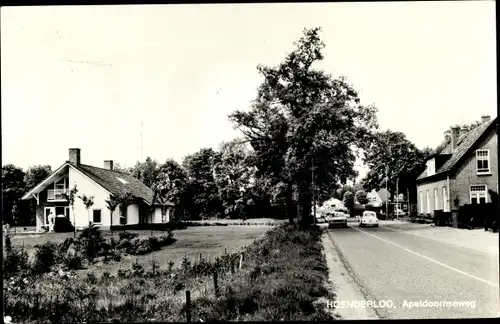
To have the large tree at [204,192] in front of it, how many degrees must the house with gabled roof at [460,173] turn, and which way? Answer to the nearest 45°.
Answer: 0° — it already faces it

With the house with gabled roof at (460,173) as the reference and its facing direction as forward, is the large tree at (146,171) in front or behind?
in front

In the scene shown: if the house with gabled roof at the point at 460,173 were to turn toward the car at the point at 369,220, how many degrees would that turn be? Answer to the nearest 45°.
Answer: approximately 90° to its right

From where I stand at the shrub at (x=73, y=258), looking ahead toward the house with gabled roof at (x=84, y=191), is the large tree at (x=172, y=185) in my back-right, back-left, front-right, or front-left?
front-right

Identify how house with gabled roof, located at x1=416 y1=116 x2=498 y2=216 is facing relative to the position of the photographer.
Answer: facing the viewer and to the left of the viewer

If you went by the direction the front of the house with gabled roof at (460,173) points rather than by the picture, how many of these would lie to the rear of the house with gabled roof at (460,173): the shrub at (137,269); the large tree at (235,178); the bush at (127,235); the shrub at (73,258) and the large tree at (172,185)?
0

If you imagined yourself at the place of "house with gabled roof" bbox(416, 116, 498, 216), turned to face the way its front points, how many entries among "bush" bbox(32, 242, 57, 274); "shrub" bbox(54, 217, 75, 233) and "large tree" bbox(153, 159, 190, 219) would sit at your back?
0

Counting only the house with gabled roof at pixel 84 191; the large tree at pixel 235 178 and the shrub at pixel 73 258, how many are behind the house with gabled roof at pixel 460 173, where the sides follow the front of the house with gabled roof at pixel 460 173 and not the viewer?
0

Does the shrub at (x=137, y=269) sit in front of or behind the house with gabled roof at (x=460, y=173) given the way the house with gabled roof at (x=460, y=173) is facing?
in front

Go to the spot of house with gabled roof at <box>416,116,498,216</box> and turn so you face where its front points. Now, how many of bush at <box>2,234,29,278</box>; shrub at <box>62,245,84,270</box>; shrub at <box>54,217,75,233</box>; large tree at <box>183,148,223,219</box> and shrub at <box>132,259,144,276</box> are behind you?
0

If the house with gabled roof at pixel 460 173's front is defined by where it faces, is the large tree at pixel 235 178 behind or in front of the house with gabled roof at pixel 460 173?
in front
